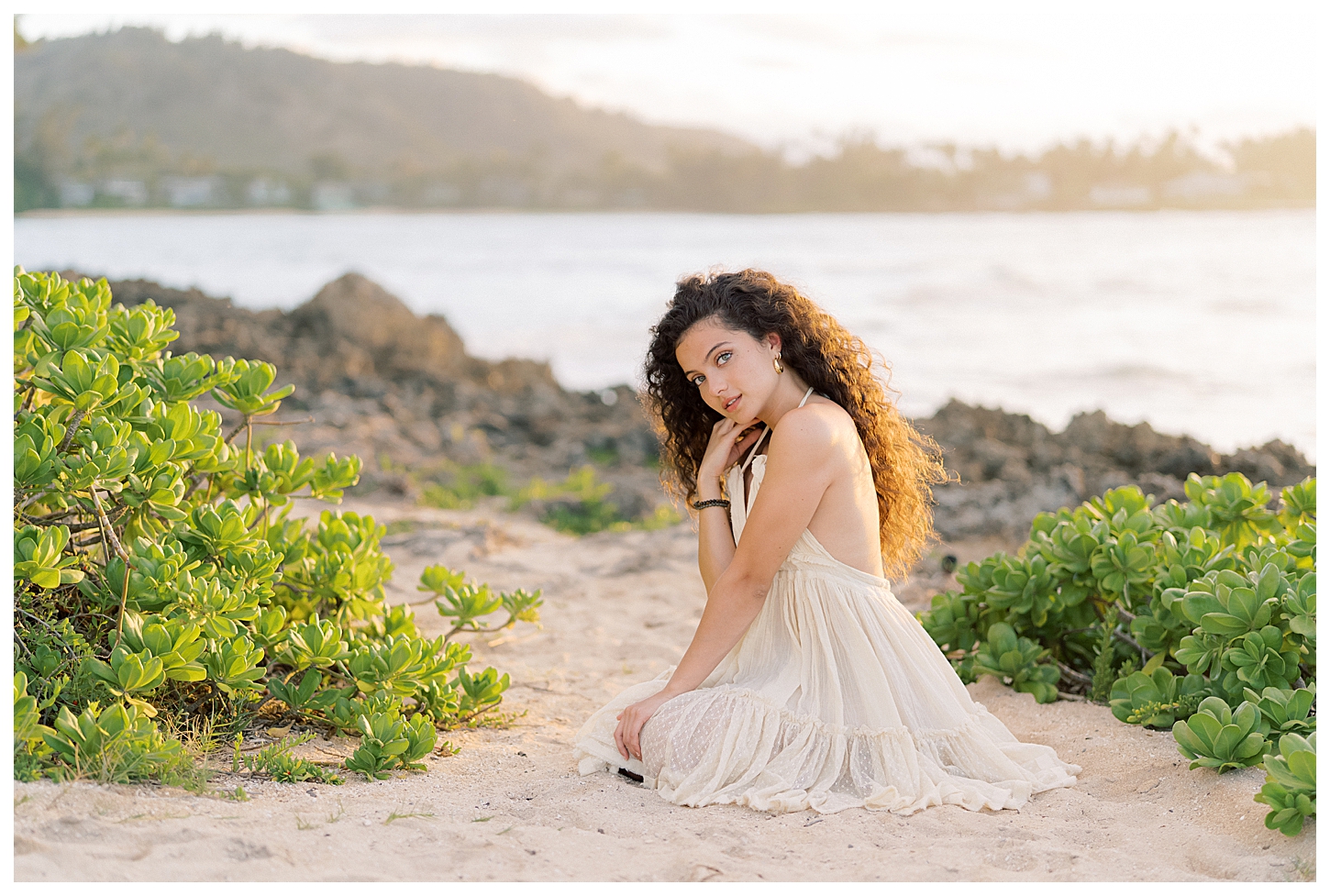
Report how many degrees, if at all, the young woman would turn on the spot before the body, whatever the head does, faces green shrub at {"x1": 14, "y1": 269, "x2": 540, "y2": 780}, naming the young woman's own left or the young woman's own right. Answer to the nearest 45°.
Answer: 0° — they already face it

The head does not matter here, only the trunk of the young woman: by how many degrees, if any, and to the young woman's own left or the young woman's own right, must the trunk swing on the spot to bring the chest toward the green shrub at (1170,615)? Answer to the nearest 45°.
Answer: approximately 135° to the young woman's own right

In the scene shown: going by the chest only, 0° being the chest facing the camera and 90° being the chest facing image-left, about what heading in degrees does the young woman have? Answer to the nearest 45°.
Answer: approximately 90°

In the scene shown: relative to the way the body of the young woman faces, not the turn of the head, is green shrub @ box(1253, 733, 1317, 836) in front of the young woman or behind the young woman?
behind
